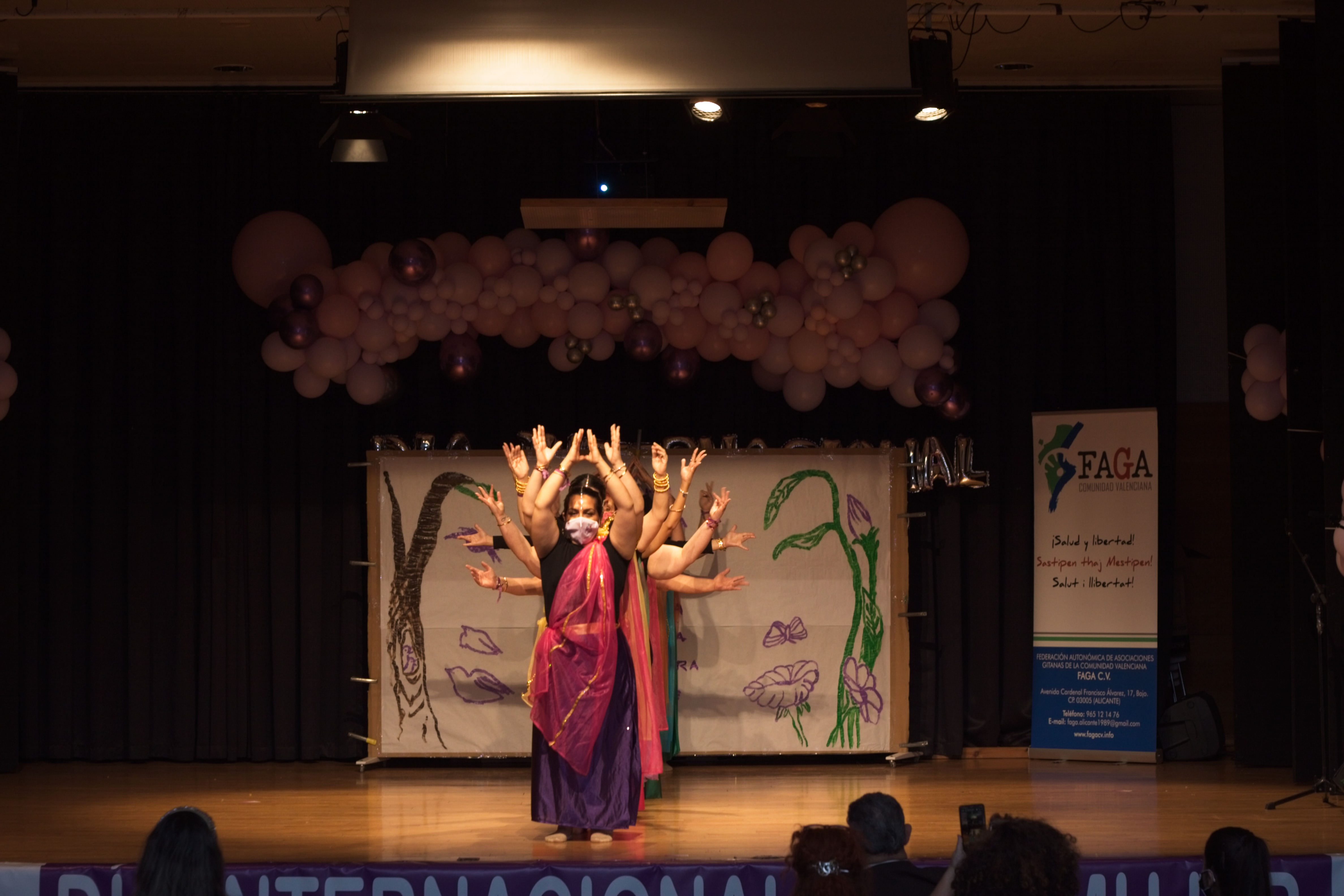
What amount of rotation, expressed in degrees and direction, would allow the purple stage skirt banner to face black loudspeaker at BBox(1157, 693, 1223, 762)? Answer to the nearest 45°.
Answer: approximately 135° to its left

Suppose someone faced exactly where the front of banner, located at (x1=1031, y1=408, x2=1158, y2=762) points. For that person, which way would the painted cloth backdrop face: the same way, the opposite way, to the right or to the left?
the same way

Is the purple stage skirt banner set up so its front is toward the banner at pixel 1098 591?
no

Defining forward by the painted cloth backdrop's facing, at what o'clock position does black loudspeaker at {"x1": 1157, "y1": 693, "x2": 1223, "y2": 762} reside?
The black loudspeaker is roughly at 9 o'clock from the painted cloth backdrop.

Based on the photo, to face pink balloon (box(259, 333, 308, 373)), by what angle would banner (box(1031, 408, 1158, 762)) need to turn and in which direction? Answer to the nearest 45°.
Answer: approximately 90° to its right

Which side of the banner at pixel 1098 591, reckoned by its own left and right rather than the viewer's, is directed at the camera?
front

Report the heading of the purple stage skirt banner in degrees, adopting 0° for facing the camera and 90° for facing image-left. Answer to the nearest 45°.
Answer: approximately 0°

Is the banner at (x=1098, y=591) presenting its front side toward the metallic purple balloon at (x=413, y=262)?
no

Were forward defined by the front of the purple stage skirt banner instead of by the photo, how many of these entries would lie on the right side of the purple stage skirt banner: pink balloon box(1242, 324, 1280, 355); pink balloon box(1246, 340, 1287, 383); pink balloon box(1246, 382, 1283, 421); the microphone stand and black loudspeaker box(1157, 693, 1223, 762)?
0

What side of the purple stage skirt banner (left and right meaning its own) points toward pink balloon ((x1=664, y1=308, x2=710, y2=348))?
back
